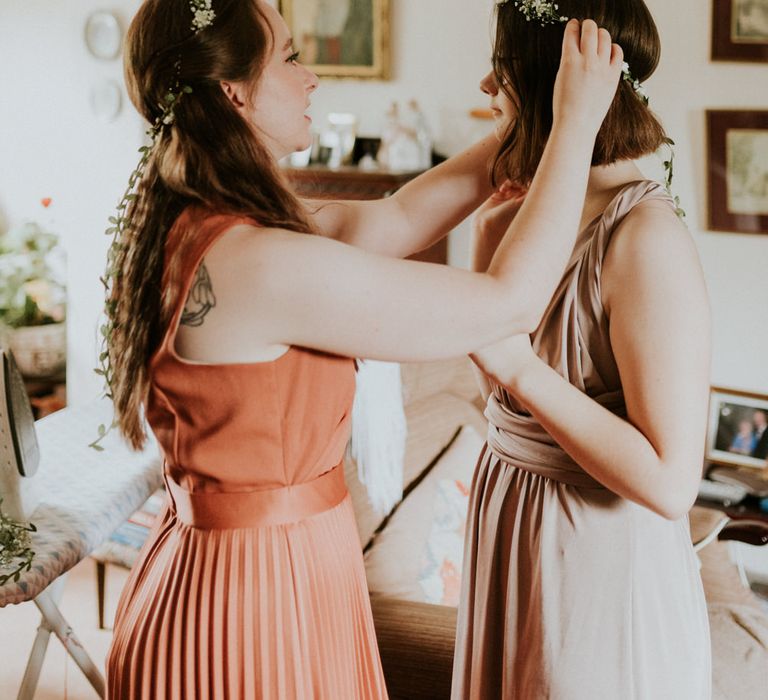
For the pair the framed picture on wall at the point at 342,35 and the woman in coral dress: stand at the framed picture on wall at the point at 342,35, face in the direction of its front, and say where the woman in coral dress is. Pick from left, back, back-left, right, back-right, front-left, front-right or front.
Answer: front

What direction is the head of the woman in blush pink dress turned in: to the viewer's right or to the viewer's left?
to the viewer's left

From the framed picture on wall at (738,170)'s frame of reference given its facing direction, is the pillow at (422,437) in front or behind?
in front

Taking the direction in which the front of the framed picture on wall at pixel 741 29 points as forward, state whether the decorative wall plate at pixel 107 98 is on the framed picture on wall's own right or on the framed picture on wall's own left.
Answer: on the framed picture on wall's own right

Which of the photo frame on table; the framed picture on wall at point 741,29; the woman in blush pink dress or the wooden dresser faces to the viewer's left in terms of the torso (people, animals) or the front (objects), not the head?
the woman in blush pink dress

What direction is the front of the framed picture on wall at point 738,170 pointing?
toward the camera

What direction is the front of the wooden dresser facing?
toward the camera

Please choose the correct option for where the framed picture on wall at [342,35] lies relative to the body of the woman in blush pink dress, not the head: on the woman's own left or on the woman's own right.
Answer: on the woman's own right

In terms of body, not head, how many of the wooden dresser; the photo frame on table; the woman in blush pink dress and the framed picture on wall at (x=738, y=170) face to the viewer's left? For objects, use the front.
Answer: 1

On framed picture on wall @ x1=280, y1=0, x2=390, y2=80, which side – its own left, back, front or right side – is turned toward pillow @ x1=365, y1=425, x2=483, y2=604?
front

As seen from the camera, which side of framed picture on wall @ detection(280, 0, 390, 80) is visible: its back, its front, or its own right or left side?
front

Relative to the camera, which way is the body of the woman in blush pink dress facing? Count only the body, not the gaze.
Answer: to the viewer's left
